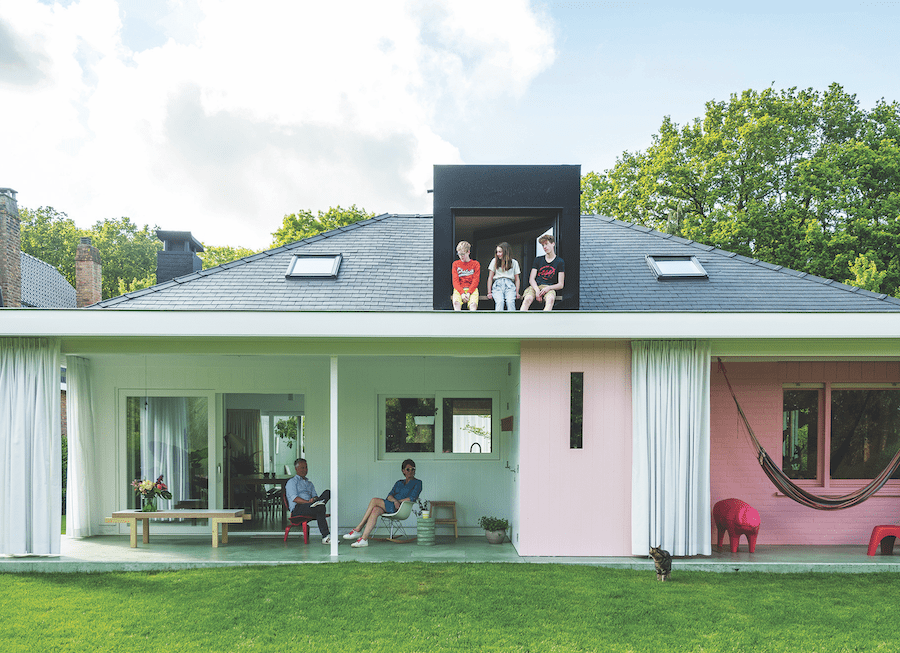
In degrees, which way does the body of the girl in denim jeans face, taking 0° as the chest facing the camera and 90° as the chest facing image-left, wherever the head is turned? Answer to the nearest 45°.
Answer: approximately 0°

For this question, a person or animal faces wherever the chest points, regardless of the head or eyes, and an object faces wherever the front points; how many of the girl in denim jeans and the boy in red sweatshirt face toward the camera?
2

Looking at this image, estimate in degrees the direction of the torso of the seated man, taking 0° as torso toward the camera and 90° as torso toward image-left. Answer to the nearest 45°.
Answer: approximately 315°

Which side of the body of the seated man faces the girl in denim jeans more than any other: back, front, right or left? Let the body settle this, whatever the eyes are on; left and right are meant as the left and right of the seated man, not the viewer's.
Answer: front

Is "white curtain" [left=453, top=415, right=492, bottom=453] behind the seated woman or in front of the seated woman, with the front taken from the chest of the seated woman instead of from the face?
behind
